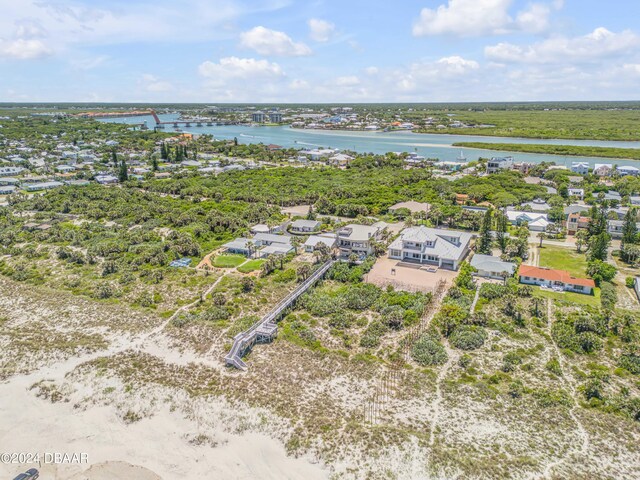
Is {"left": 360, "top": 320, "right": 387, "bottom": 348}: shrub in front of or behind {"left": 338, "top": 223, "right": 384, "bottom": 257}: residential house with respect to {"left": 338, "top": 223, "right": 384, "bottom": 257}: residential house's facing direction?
in front

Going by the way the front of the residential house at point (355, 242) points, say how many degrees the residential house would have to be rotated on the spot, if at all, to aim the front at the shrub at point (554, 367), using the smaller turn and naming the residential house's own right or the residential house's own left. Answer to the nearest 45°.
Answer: approximately 45° to the residential house's own left

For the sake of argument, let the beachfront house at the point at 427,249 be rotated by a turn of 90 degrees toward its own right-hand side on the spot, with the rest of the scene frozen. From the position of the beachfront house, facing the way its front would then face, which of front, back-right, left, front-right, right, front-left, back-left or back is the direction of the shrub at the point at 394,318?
left

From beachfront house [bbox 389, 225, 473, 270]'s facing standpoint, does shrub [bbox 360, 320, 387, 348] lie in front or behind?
in front

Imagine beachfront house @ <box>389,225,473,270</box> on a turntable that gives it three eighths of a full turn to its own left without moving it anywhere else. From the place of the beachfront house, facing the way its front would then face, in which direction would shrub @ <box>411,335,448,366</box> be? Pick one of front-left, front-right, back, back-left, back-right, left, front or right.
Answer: back-right

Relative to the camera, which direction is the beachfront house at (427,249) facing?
toward the camera

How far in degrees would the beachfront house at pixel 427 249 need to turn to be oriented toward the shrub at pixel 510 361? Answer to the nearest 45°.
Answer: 0° — it already faces it

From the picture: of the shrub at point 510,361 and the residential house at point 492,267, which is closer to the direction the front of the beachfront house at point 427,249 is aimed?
the shrub

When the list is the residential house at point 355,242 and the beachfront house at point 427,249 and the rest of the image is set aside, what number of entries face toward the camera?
2

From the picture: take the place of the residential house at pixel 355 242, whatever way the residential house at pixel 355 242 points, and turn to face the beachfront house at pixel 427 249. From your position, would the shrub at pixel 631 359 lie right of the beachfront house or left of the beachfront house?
right

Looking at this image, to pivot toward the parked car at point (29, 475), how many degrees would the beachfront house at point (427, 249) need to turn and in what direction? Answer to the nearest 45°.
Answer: approximately 45° to its right

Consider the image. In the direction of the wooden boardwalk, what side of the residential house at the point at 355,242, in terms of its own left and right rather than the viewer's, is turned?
front
